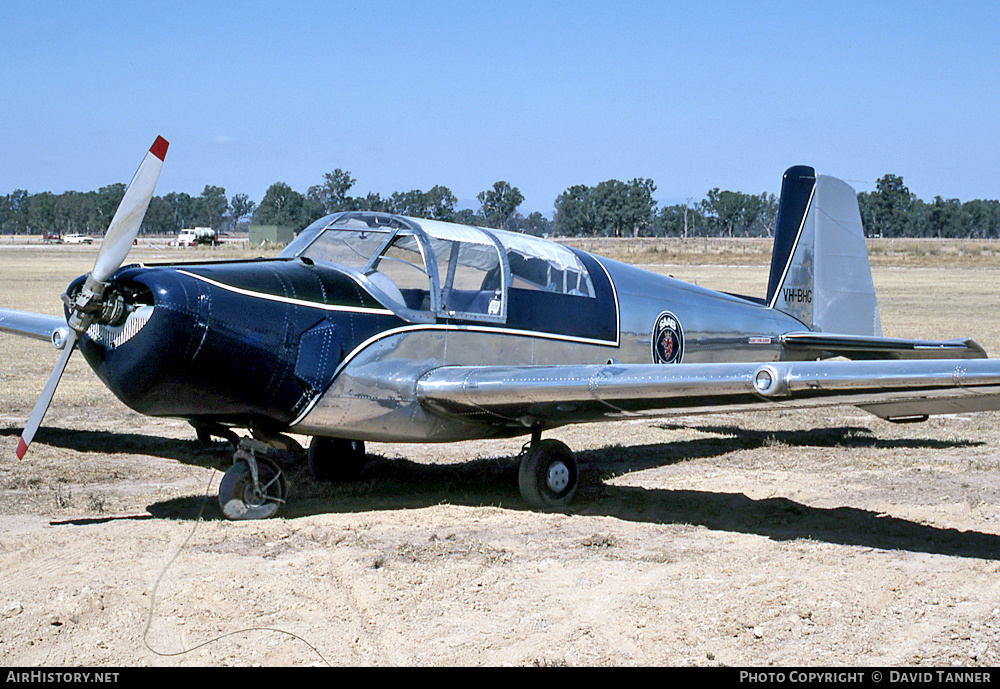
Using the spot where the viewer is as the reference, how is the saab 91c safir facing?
facing the viewer and to the left of the viewer
